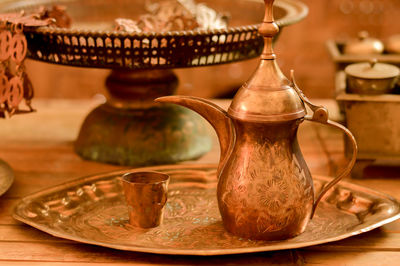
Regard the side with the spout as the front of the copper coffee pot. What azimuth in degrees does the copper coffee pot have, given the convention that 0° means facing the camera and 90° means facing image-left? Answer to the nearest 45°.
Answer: approximately 90°
